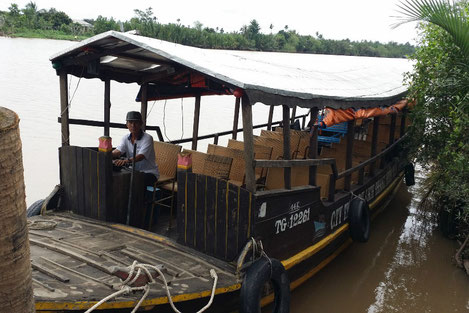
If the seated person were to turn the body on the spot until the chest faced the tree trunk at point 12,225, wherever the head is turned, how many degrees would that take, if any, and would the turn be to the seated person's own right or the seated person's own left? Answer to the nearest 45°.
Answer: approximately 45° to the seated person's own left

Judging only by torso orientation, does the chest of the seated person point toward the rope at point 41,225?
yes

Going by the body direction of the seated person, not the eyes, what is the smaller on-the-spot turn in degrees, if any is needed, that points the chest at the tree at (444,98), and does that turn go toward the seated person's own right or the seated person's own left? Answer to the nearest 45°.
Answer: approximately 135° to the seated person's own left

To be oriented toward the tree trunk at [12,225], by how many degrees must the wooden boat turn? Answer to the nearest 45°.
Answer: approximately 45° to its left

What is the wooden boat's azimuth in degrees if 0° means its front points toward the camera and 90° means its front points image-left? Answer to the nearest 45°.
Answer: approximately 45°
